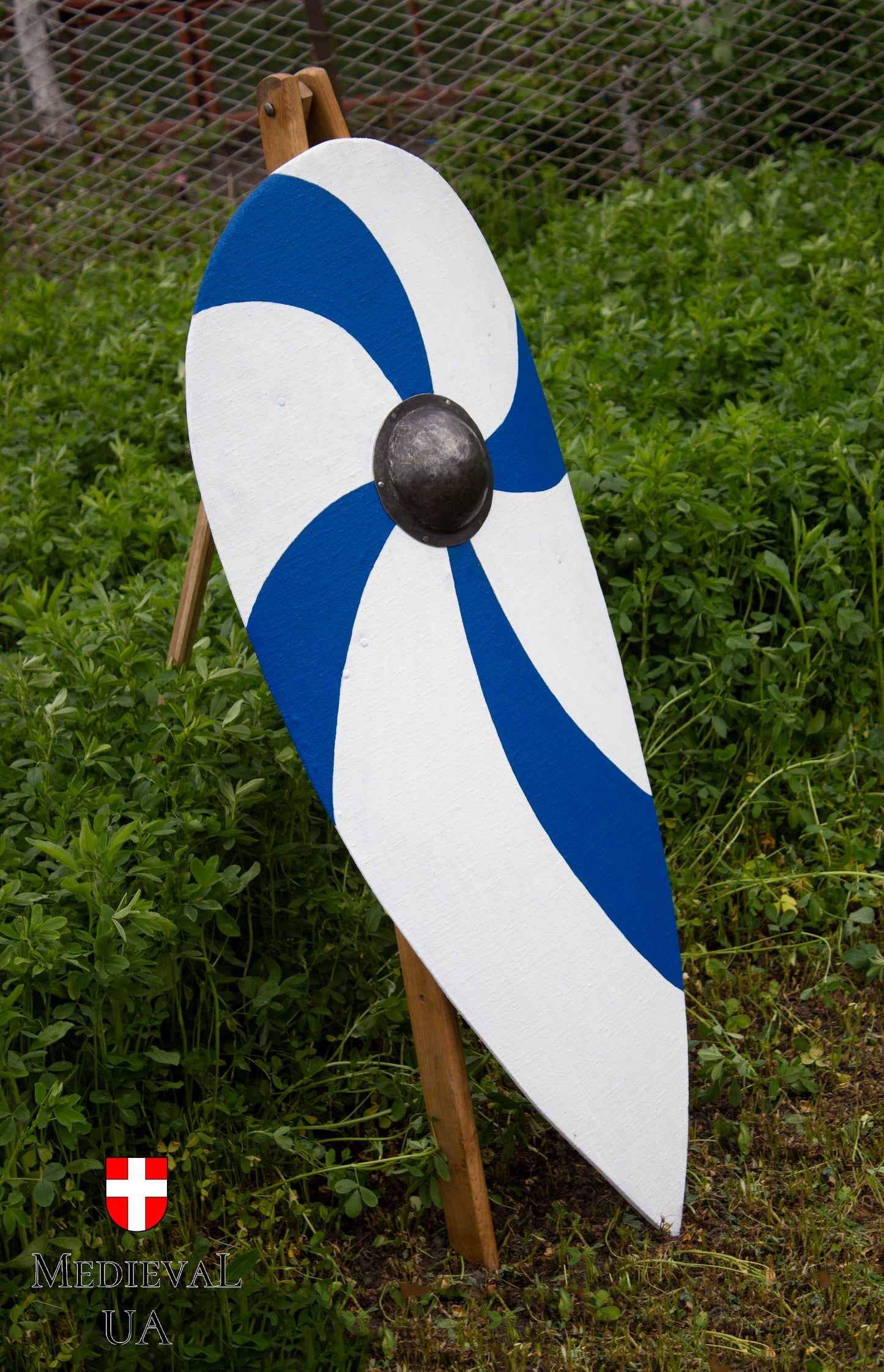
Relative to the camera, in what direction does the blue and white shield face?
facing the viewer and to the right of the viewer

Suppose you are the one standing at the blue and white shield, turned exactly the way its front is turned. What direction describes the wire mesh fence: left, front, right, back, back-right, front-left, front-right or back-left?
back-left
